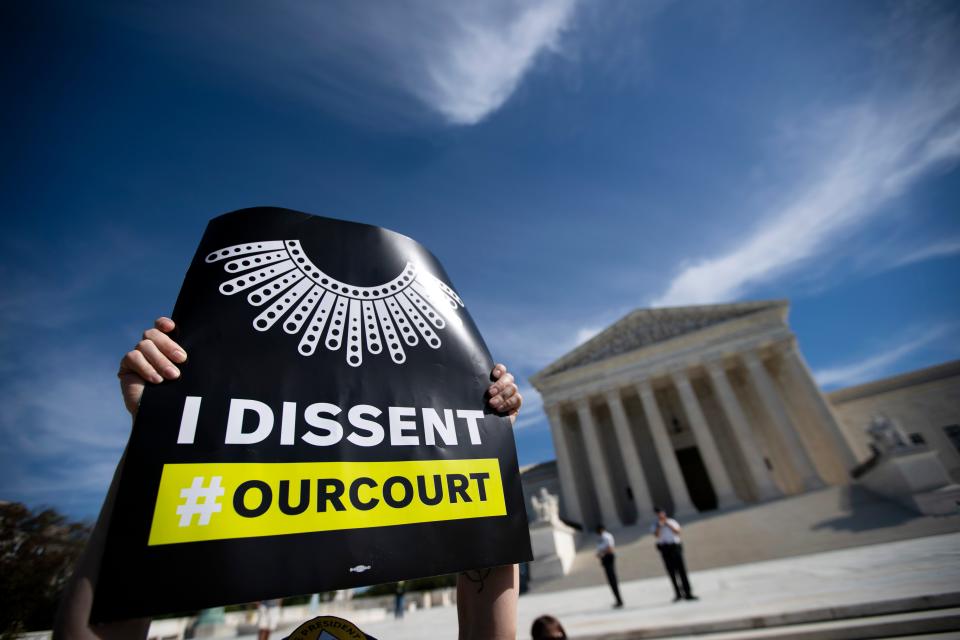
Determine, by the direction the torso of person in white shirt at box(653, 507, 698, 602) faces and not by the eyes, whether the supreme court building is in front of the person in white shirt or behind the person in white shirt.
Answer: behind

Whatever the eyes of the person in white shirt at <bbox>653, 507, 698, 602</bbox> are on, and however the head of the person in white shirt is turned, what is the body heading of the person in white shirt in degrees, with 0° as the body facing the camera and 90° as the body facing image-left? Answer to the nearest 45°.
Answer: approximately 0°

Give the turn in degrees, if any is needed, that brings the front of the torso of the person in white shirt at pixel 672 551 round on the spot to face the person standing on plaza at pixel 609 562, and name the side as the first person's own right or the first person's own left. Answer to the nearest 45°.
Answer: approximately 90° to the first person's own right
